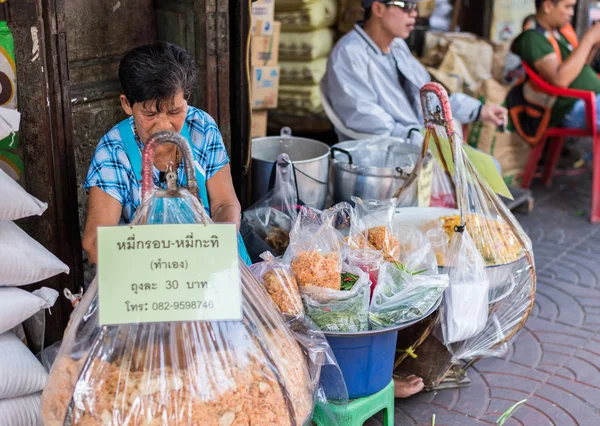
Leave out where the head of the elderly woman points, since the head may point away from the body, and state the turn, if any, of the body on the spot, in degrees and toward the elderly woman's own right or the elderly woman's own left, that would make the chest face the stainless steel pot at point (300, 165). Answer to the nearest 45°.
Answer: approximately 135° to the elderly woman's own left

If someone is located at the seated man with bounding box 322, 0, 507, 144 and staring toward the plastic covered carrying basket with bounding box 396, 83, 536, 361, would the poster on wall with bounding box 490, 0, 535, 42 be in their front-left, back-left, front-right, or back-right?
back-left

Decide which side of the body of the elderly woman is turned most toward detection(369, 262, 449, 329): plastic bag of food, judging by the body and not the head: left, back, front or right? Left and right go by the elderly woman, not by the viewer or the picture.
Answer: left

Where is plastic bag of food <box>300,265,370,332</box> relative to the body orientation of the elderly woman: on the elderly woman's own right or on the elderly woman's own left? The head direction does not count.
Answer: on the elderly woman's own left

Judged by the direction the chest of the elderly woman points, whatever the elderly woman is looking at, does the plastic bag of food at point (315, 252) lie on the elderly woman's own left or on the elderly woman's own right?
on the elderly woman's own left

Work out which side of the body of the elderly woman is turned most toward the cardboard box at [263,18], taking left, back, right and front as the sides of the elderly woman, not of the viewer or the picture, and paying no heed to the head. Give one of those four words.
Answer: back

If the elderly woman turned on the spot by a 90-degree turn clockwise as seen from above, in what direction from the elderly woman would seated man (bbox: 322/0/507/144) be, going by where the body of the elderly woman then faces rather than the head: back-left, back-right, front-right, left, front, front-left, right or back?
back-right

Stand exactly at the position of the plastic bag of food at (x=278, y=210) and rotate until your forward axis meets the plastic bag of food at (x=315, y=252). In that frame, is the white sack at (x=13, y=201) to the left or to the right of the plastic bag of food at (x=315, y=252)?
right

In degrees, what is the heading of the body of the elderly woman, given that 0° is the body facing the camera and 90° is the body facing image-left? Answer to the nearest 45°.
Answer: approximately 0°

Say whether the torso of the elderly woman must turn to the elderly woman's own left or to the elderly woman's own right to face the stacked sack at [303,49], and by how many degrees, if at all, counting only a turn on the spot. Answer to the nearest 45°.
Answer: approximately 180°

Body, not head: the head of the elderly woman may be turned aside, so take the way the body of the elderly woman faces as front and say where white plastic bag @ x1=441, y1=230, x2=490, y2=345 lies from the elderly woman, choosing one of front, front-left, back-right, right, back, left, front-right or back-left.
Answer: left
